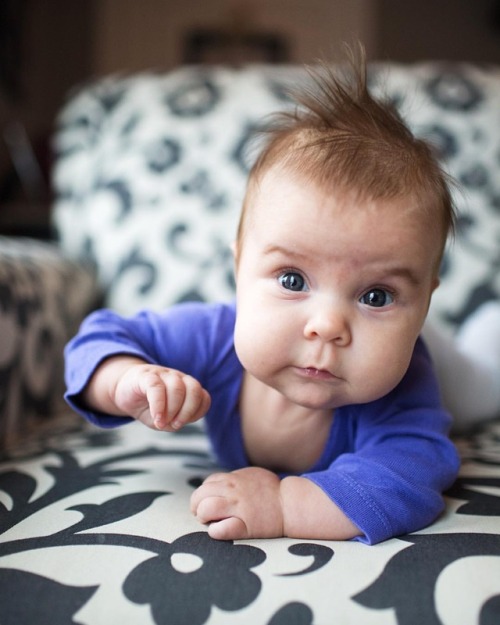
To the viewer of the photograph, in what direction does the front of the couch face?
facing the viewer
